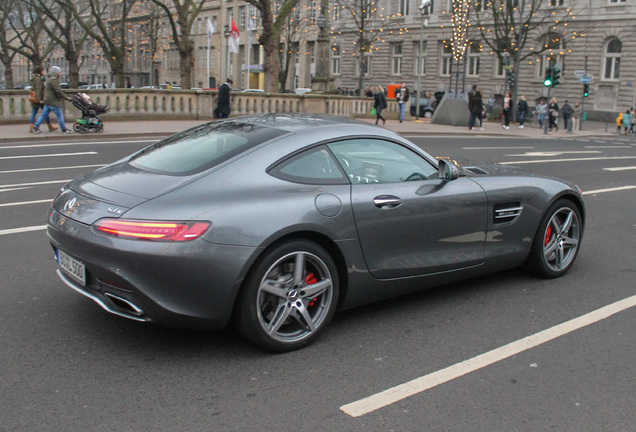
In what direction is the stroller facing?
to the viewer's right

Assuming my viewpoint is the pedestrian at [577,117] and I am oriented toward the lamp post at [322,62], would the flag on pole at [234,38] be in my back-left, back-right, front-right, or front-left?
front-right

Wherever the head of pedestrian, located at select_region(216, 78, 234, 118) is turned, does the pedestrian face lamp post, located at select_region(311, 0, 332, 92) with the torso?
no

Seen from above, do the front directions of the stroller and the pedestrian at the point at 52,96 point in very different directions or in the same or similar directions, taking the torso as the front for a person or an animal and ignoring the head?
same or similar directions

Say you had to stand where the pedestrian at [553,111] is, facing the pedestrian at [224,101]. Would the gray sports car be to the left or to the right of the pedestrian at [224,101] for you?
left

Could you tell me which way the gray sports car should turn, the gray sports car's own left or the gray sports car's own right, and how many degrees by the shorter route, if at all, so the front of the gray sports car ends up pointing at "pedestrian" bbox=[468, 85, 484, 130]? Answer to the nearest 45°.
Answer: approximately 45° to the gray sports car's own left

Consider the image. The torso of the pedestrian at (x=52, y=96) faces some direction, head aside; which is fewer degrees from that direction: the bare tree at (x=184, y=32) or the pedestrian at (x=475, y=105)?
the pedestrian

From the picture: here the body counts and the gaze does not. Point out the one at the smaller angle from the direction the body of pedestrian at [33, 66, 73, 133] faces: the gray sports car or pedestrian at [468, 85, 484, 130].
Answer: the pedestrian

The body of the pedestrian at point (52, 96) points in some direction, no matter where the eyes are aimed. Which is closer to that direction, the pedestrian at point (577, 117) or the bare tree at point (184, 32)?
the pedestrian

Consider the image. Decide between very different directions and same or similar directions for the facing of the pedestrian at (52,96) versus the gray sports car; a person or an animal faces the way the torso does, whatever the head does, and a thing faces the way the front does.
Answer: same or similar directions

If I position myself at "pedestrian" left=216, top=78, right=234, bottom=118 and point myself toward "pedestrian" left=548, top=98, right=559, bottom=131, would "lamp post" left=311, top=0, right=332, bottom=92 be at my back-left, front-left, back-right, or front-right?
front-left

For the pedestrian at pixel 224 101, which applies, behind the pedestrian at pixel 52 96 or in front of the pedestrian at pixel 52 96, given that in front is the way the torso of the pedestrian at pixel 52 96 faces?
in front

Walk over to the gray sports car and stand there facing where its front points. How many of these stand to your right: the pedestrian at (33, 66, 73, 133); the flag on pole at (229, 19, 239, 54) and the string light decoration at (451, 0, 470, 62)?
0

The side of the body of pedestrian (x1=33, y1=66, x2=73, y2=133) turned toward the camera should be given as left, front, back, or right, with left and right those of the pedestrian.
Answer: right

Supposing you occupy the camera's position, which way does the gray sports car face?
facing away from the viewer and to the right of the viewer

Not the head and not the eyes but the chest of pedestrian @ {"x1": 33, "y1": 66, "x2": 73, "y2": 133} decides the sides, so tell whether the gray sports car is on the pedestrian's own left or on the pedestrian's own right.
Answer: on the pedestrian's own right
